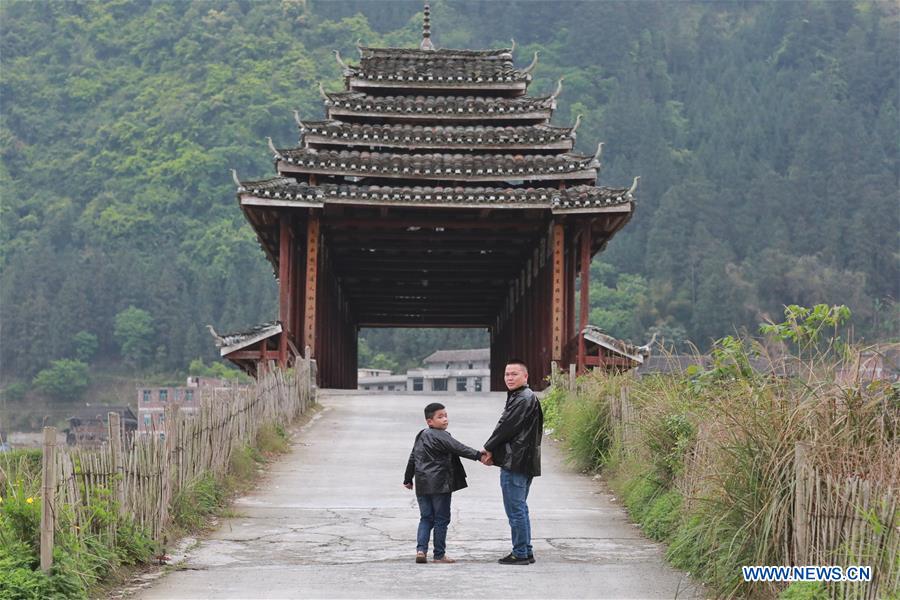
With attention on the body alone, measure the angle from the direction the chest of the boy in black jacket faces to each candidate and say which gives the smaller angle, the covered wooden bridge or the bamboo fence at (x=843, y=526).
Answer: the covered wooden bridge

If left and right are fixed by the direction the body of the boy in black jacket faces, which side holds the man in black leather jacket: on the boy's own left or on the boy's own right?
on the boy's own right

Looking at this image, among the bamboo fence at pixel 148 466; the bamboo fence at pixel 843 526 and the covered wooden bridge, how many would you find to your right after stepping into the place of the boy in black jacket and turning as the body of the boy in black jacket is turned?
1

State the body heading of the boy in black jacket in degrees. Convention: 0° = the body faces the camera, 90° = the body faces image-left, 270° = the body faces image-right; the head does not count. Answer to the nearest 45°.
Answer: approximately 225°

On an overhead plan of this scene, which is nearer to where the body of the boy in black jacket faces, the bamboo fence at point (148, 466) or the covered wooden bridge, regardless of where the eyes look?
the covered wooden bridge

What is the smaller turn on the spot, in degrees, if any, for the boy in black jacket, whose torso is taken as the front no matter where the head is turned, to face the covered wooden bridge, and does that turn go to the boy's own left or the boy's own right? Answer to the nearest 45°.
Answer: approximately 45° to the boy's own left
